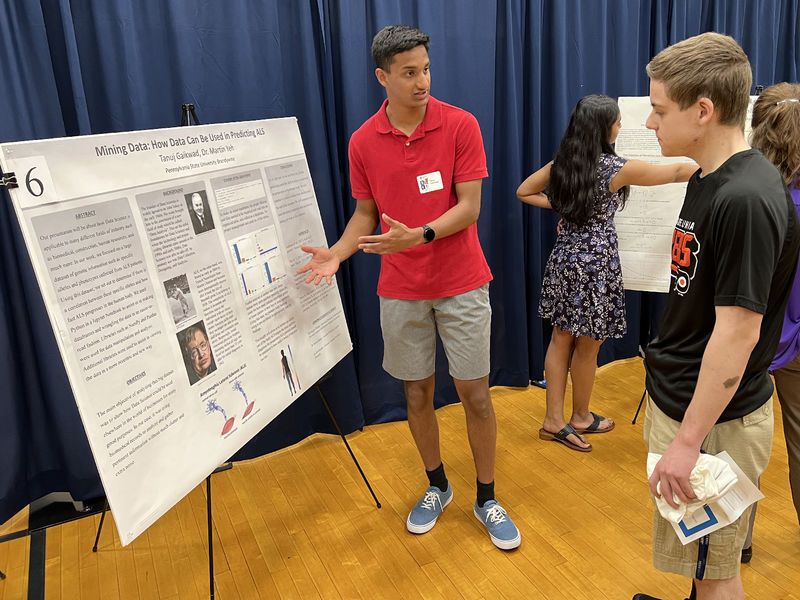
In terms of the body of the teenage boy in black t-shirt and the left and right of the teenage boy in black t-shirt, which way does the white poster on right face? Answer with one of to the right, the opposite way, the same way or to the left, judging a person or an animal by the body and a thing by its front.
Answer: to the left

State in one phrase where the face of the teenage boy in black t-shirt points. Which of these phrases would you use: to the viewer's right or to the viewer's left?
to the viewer's left

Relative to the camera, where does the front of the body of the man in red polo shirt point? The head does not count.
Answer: toward the camera

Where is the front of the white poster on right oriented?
toward the camera

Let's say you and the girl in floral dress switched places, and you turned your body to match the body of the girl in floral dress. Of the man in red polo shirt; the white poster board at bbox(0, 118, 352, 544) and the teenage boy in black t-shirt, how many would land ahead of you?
0

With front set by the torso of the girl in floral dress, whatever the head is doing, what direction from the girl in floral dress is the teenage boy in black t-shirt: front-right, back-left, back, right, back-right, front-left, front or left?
back-right

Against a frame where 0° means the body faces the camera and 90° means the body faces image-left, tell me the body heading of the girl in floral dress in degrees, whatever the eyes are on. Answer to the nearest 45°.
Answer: approximately 225°

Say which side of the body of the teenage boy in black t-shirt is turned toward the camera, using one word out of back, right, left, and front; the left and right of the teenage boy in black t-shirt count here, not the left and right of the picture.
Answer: left

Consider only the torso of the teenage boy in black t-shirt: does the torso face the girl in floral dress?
no

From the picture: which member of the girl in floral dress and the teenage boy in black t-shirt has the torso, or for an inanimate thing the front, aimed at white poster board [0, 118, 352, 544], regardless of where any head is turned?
the teenage boy in black t-shirt

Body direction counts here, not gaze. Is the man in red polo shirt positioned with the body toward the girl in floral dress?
no

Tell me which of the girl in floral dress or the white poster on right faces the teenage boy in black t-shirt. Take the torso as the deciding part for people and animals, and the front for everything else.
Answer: the white poster on right

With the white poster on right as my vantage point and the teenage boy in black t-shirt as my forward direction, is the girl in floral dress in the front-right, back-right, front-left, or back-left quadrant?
front-right

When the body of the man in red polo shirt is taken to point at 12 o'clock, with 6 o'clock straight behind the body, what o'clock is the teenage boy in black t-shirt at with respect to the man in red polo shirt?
The teenage boy in black t-shirt is roughly at 11 o'clock from the man in red polo shirt.

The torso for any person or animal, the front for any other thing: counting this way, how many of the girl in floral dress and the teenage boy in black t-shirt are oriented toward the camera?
0

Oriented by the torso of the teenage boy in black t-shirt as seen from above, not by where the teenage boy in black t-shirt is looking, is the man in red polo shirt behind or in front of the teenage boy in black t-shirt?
in front

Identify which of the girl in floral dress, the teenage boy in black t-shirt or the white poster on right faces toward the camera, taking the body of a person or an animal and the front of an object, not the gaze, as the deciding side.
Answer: the white poster on right
